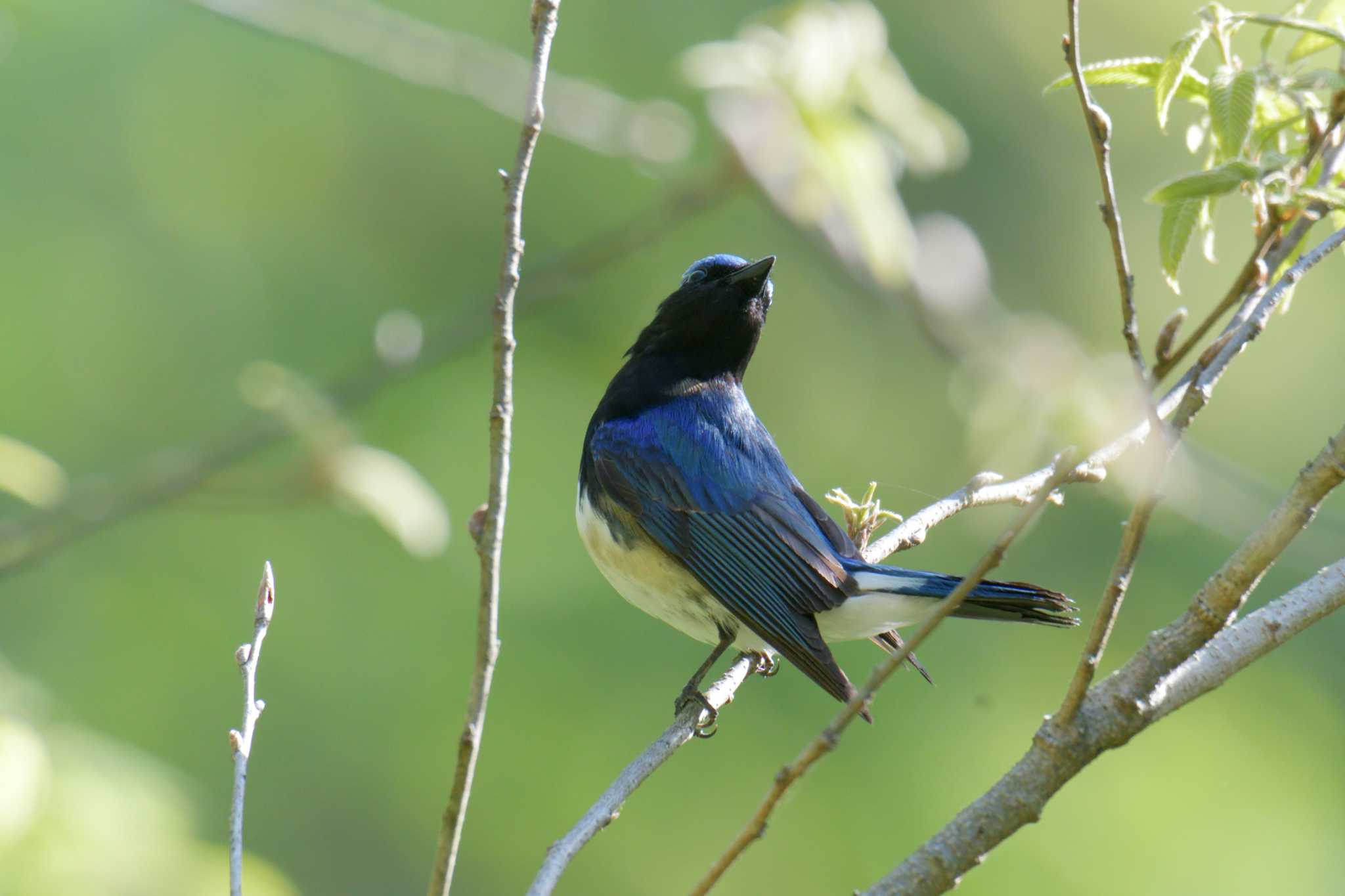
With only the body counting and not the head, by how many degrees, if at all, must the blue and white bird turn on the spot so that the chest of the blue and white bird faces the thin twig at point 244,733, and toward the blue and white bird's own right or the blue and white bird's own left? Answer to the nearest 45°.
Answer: approximately 90° to the blue and white bird's own left

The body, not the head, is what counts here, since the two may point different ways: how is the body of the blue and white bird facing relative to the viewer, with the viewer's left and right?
facing to the left of the viewer
